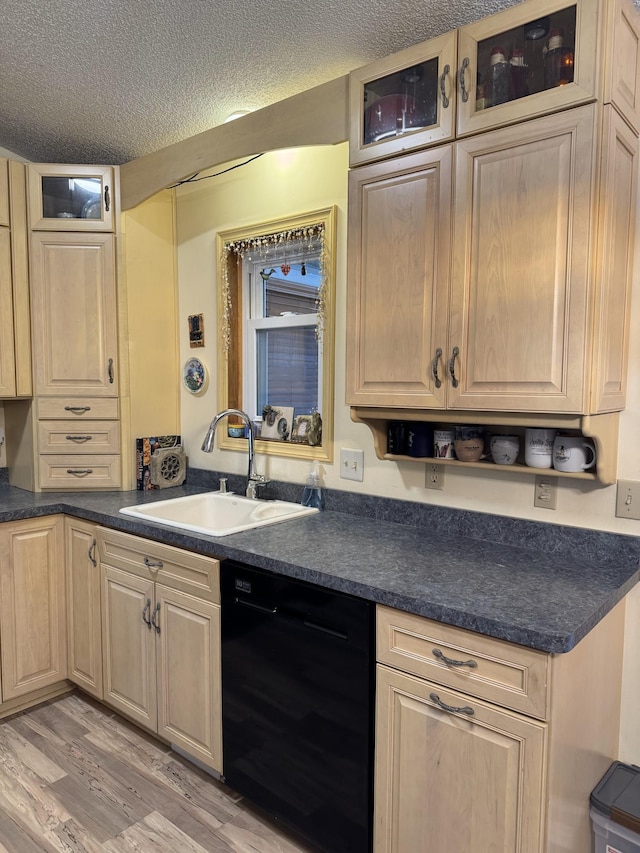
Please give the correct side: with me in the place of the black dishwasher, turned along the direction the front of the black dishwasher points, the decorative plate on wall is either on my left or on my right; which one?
on my right

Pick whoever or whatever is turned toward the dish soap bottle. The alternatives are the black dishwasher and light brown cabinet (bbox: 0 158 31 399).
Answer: the light brown cabinet

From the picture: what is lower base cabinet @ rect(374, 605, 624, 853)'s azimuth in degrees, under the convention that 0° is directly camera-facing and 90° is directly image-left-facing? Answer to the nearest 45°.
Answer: approximately 45°

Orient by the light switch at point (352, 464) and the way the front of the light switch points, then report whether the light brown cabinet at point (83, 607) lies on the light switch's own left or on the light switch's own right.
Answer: on the light switch's own right

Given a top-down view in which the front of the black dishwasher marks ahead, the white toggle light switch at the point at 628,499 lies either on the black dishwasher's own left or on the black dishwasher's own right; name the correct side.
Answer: on the black dishwasher's own left

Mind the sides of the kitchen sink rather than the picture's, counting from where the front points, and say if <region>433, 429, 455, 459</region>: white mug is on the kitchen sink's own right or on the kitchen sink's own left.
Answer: on the kitchen sink's own left
